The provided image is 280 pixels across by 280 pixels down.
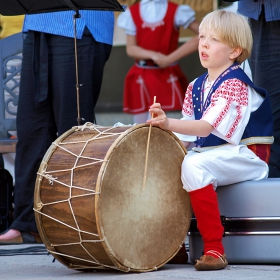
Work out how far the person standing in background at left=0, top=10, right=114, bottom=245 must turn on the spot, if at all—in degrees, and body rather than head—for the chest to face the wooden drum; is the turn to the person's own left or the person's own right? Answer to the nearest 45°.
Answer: approximately 45° to the person's own left

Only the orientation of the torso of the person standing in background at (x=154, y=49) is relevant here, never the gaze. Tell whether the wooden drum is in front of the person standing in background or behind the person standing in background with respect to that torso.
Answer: in front

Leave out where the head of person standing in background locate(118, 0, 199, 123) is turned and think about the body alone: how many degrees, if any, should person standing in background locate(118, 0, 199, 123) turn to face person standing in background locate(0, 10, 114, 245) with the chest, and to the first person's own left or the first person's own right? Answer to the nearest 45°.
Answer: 0° — they already face them

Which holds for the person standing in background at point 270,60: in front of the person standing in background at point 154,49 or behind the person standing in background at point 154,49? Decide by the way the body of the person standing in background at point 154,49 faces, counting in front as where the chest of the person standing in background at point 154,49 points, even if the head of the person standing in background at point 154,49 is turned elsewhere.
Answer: in front

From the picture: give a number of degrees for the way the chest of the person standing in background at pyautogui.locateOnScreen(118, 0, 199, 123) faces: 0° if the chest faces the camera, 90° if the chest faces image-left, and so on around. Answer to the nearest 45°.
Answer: approximately 0°

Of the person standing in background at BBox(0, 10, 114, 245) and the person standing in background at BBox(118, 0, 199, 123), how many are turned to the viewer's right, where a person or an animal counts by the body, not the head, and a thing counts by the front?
0

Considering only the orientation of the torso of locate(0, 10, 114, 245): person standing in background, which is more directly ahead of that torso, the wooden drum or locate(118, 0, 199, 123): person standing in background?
the wooden drum

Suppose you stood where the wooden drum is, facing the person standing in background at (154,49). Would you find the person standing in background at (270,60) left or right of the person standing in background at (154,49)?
right

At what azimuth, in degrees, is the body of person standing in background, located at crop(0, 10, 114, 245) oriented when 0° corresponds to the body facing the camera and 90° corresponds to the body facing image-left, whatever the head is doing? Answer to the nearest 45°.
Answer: approximately 45°
